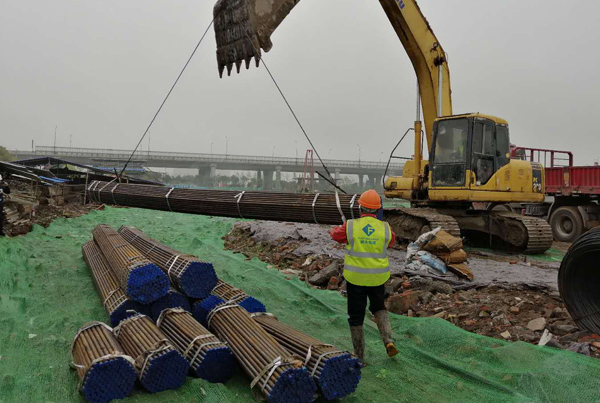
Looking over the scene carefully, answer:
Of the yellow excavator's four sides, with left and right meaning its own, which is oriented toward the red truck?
back

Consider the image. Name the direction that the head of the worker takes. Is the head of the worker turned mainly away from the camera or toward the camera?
away from the camera

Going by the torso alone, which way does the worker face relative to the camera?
away from the camera

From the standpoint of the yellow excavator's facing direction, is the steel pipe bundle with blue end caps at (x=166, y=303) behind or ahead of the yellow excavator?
ahead

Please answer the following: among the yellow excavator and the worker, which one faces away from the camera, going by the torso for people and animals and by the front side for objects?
the worker

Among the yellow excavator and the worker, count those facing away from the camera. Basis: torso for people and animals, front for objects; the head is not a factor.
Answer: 1

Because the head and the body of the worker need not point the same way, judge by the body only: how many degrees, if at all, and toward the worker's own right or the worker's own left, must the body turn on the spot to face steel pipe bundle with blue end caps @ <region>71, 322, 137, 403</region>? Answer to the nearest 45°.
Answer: approximately 135° to the worker's own left

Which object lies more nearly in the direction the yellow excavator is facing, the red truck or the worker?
the worker

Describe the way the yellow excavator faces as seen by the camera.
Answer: facing the viewer and to the left of the viewer
